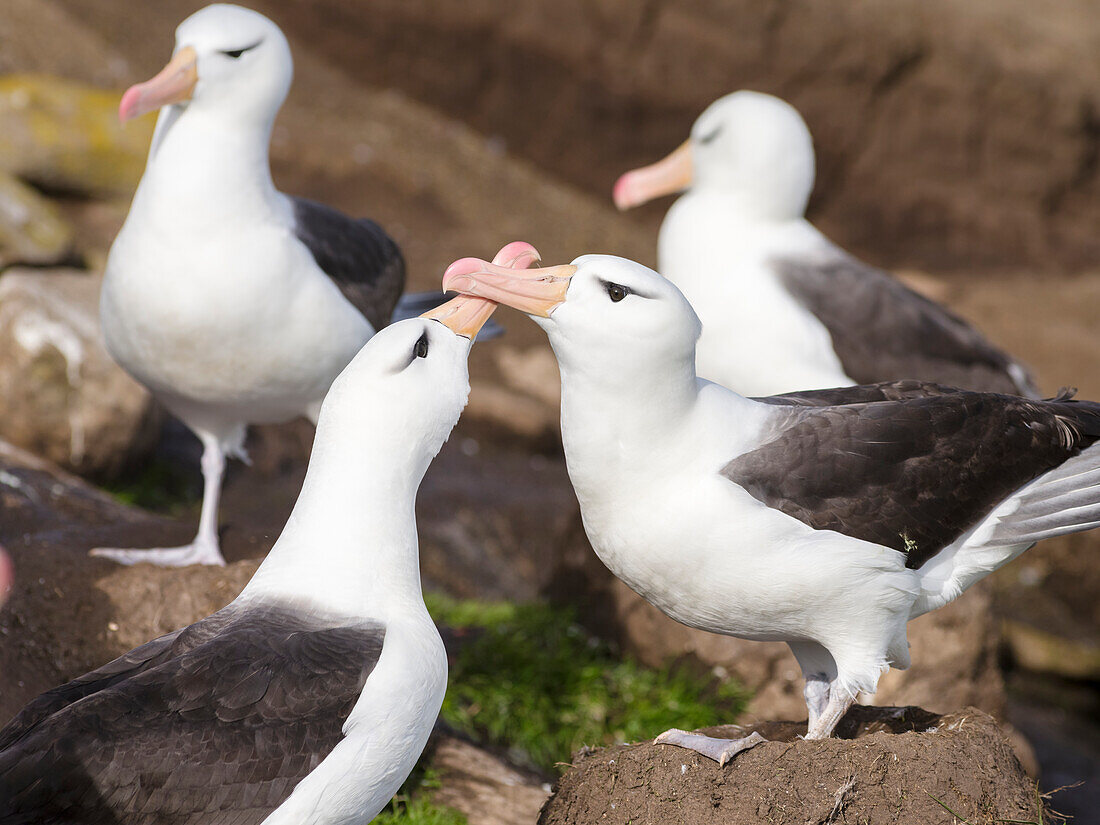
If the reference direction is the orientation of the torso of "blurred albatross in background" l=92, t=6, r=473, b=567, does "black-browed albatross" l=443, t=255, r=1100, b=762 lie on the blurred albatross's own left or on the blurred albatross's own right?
on the blurred albatross's own left

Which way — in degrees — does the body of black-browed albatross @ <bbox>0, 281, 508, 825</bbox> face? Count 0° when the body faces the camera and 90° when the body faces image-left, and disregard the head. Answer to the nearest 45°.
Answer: approximately 270°

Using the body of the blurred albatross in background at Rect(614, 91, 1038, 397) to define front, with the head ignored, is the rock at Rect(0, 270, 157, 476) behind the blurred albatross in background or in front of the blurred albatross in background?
in front

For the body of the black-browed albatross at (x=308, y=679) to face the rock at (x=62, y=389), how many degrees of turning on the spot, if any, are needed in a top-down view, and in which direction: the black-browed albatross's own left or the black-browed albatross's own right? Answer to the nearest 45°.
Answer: approximately 90° to the black-browed albatross's own left

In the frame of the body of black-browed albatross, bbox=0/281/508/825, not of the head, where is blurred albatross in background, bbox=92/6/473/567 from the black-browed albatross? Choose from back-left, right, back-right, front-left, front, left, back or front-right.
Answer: left

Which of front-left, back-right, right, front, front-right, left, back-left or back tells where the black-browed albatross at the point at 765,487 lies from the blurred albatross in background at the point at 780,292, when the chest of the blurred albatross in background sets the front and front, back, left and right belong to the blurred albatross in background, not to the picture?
left

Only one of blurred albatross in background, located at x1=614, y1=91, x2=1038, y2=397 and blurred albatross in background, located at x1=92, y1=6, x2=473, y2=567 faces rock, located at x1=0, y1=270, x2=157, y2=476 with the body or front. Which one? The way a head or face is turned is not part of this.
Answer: blurred albatross in background, located at x1=614, y1=91, x2=1038, y2=397

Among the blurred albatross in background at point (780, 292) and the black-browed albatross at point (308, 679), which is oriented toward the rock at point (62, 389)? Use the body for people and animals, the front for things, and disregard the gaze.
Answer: the blurred albatross in background

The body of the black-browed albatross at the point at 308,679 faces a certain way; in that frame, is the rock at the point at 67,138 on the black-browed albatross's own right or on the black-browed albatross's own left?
on the black-browed albatross's own left

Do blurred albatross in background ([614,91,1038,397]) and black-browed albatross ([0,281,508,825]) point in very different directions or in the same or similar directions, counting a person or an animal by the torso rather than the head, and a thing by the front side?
very different directions

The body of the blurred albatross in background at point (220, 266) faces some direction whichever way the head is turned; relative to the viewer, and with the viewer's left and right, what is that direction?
facing the viewer and to the left of the viewer

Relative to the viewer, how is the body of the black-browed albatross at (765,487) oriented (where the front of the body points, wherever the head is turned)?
to the viewer's left

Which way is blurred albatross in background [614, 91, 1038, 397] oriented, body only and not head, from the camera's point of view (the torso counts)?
to the viewer's left
